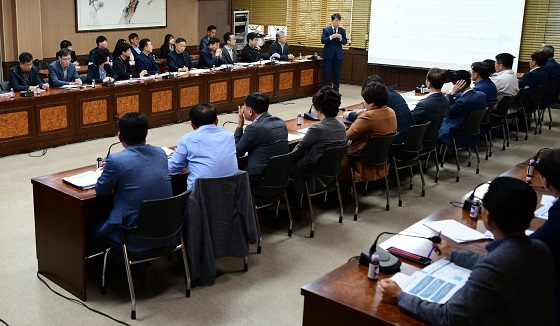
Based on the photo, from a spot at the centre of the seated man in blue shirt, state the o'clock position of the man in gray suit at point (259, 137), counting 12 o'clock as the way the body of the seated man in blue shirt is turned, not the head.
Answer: The man in gray suit is roughly at 3 o'clock from the seated man in blue shirt.

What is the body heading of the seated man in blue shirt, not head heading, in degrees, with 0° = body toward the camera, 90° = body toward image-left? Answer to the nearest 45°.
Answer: approximately 135°

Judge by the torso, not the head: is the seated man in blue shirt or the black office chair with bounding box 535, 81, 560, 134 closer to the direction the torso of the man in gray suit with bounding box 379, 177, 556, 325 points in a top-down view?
the seated man in blue shirt

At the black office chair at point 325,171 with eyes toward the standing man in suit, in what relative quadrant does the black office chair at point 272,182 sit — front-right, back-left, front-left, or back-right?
back-left

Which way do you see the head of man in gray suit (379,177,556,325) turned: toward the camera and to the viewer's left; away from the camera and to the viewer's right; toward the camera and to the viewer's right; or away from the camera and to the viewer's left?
away from the camera and to the viewer's left

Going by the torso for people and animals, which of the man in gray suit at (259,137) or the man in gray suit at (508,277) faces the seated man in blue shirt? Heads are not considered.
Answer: the man in gray suit at (508,277)

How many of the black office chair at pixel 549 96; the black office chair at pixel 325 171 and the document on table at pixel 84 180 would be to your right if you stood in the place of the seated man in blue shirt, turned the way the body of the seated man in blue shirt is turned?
2

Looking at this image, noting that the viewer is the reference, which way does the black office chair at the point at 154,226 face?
facing away from the viewer and to the left of the viewer

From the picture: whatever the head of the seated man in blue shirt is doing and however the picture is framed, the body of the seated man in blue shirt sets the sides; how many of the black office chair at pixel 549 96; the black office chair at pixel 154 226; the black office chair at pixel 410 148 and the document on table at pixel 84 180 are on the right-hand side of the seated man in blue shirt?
2

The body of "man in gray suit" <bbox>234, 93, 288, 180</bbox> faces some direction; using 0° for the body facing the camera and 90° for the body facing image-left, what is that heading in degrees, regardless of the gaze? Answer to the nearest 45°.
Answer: approximately 135°

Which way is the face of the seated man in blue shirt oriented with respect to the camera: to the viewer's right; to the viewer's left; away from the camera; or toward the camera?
away from the camera

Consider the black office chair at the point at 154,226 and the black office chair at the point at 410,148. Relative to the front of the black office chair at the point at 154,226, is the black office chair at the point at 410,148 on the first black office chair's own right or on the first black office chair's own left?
on the first black office chair's own right

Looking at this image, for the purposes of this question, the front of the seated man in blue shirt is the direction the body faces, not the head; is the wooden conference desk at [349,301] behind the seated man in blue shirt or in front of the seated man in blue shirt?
behind

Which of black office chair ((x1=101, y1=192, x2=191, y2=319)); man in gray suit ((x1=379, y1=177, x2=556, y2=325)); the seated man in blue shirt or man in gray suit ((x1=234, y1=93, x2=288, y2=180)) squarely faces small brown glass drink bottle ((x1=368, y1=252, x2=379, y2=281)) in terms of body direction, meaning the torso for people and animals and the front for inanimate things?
man in gray suit ((x1=379, y1=177, x2=556, y2=325))

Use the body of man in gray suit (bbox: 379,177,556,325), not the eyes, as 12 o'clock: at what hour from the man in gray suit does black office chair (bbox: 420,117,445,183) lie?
The black office chair is roughly at 1 o'clock from the man in gray suit.
